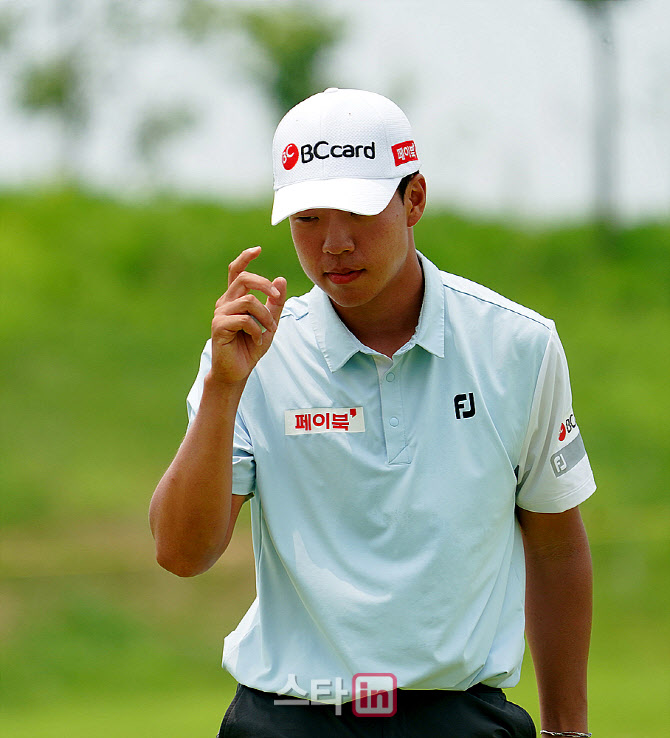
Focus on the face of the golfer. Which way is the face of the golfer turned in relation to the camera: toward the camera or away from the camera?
toward the camera

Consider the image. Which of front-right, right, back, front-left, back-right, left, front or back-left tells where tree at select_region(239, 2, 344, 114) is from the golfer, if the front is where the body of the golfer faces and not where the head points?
back

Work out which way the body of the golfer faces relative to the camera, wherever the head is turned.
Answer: toward the camera

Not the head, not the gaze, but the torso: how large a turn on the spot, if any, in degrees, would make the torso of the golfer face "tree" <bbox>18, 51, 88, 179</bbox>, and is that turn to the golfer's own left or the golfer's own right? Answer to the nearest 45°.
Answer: approximately 180°
